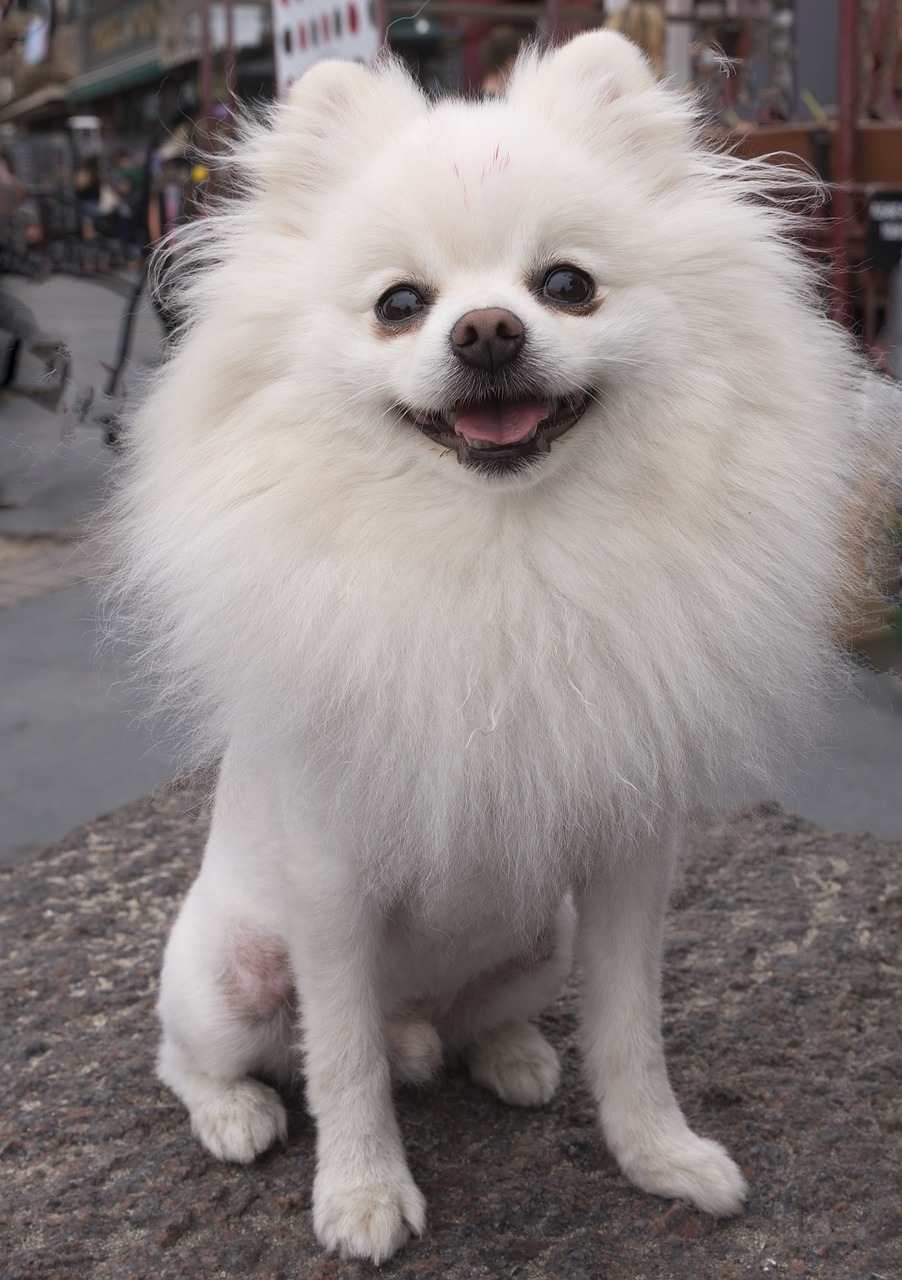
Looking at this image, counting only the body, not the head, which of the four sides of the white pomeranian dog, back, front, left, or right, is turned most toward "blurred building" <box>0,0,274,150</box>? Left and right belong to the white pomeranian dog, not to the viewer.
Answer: back

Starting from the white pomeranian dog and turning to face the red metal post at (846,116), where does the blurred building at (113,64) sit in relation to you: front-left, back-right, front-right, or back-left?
front-left

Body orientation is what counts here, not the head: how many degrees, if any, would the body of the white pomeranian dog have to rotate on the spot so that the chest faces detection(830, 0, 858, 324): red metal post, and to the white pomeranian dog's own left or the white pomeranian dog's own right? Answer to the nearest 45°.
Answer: approximately 180°

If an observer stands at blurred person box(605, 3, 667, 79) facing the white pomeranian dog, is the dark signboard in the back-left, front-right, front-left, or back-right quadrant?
front-left

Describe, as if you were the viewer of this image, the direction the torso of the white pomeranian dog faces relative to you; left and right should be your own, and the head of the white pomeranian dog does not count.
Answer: facing the viewer

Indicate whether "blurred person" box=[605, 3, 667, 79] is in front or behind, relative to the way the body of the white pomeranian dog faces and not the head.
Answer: behind

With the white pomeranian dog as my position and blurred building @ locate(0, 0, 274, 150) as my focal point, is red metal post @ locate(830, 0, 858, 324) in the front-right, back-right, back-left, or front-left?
front-right

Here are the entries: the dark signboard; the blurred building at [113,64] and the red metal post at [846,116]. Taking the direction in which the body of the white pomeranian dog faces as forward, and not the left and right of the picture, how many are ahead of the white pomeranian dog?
0

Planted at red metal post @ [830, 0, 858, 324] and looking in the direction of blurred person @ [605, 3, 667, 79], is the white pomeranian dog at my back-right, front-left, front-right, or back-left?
back-left

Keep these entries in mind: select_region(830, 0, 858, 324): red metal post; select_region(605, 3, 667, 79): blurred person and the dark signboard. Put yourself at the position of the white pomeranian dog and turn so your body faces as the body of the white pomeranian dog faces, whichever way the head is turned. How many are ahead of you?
0
